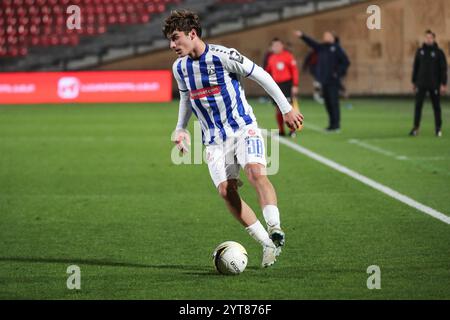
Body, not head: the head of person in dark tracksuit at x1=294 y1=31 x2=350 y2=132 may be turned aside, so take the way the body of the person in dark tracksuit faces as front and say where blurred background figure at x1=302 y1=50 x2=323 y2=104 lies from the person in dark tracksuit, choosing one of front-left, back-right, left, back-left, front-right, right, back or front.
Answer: back-right

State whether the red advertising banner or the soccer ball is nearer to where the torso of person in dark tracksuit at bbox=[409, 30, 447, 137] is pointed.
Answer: the soccer ball

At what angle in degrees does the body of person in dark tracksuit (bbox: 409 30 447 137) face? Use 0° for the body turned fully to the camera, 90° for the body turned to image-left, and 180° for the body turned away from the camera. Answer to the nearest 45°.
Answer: approximately 0°

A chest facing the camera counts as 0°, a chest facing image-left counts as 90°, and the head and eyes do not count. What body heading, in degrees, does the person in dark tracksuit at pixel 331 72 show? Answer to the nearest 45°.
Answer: approximately 45°

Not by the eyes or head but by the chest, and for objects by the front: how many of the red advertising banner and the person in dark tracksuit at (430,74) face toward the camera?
2

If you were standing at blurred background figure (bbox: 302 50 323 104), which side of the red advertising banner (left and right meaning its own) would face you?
left

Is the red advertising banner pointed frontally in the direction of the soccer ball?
yes

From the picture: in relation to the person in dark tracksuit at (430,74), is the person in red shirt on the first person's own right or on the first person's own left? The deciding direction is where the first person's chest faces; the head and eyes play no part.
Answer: on the first person's own right

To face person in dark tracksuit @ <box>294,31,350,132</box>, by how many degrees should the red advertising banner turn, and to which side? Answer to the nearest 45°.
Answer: approximately 45° to its left
